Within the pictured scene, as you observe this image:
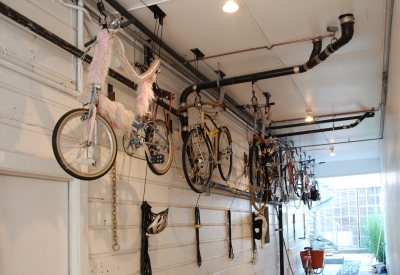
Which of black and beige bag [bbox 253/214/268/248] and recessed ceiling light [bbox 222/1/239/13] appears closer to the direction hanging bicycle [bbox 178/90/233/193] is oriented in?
the recessed ceiling light

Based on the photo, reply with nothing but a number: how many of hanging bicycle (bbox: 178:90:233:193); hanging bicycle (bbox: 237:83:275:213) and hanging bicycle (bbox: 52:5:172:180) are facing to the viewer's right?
0

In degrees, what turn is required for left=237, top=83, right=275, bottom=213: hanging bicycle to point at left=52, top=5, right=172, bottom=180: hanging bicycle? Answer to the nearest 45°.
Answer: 0° — it already faces it

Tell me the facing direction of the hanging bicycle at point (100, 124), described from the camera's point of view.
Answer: facing the viewer and to the left of the viewer
